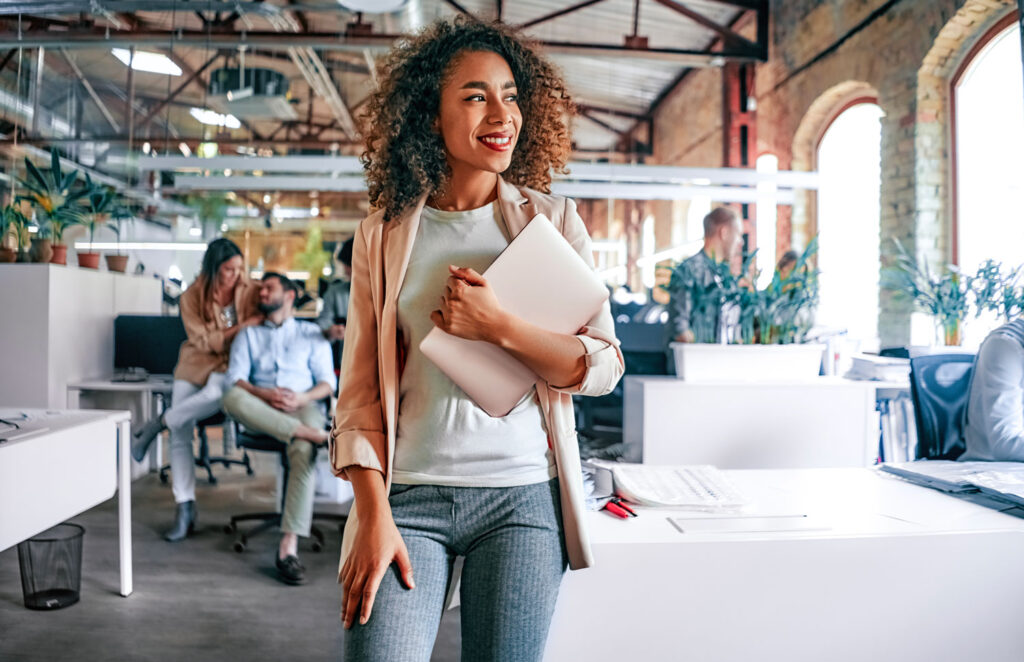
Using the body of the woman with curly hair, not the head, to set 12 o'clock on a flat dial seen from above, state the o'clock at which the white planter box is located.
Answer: The white planter box is roughly at 7 o'clock from the woman with curly hair.

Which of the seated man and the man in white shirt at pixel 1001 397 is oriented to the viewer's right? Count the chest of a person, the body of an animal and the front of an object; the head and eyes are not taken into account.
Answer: the man in white shirt

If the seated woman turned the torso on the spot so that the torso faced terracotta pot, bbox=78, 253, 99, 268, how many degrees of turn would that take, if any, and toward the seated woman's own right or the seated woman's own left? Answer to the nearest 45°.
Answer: approximately 135° to the seated woman's own right

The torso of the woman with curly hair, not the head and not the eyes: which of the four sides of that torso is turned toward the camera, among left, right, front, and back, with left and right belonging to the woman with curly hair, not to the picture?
front

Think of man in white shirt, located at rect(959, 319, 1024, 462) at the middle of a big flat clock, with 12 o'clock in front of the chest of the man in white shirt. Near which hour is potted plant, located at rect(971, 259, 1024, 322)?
The potted plant is roughly at 9 o'clock from the man in white shirt.

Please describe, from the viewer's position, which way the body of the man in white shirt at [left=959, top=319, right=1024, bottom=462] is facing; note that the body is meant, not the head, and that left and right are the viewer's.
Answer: facing to the right of the viewer

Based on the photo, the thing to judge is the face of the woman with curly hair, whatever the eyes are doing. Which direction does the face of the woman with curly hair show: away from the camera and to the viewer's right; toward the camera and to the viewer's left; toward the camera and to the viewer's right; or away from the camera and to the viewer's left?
toward the camera and to the viewer's right

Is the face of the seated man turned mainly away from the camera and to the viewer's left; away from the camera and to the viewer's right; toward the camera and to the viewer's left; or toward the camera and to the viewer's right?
toward the camera and to the viewer's left

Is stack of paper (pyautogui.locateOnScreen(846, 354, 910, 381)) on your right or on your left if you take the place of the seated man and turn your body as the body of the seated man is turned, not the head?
on your left

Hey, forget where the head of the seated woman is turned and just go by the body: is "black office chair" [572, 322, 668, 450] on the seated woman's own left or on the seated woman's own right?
on the seated woman's own left

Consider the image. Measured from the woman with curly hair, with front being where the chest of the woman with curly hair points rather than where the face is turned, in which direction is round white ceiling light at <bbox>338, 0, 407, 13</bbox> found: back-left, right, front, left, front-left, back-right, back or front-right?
back

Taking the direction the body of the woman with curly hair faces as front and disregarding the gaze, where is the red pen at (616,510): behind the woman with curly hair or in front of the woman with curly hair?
behind

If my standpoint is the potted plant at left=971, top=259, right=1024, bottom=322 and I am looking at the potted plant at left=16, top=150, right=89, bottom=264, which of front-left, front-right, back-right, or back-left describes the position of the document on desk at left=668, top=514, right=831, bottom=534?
front-left
